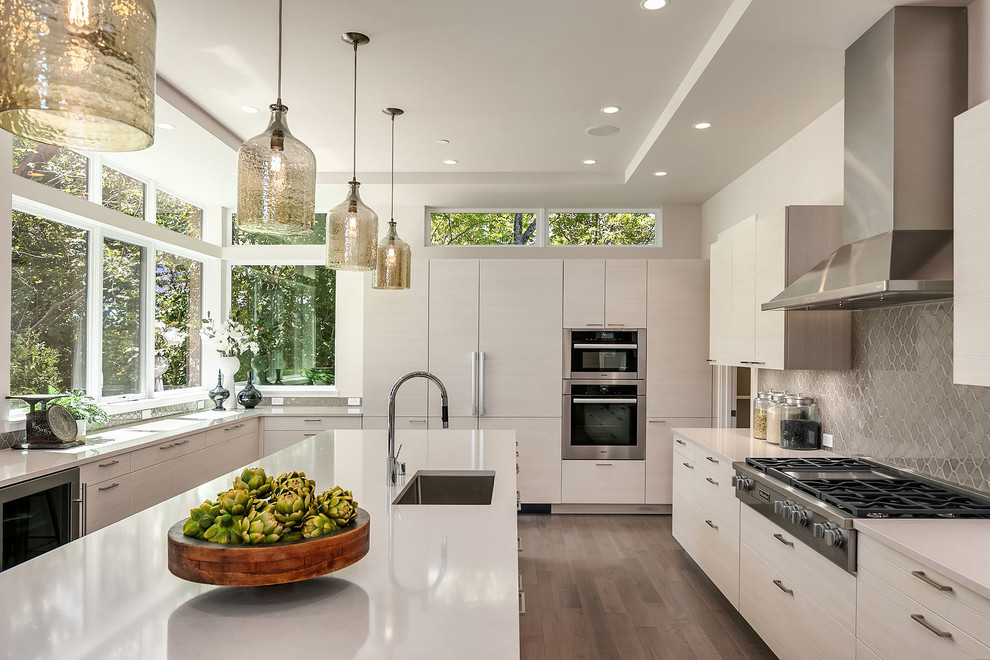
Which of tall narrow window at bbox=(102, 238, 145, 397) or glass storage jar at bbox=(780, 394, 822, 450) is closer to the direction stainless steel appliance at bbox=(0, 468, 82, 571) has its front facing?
the glass storage jar

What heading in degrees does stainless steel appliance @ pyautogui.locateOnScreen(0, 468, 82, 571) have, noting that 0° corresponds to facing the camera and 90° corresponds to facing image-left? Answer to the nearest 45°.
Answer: approximately 315°

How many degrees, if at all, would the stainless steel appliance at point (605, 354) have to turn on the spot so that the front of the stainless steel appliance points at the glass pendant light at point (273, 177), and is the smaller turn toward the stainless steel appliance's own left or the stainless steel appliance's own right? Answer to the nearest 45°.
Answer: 0° — it already faces it

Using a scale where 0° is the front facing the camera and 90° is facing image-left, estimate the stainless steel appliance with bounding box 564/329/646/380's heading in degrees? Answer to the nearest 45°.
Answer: approximately 0°

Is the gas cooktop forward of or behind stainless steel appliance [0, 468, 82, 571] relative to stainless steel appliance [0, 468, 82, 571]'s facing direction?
forward

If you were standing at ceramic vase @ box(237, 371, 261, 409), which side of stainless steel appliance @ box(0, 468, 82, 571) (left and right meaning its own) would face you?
left

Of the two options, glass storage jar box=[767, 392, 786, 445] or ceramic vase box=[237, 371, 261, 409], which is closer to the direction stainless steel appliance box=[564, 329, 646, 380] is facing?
the glass storage jar

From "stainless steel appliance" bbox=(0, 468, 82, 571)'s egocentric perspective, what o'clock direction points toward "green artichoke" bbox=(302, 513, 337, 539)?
The green artichoke is roughly at 1 o'clock from the stainless steel appliance.

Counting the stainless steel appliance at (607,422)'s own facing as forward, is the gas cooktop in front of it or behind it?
in front

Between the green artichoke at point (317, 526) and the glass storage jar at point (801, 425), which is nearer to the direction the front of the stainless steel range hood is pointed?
the green artichoke

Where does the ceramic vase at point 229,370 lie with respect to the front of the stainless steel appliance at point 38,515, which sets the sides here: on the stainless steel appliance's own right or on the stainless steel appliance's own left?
on the stainless steel appliance's own left

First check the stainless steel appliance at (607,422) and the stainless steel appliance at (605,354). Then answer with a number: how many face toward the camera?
2

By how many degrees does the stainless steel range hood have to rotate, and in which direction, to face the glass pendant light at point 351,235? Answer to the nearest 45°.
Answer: approximately 45° to its right

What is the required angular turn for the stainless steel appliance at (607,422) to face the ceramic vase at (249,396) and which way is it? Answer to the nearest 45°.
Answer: approximately 90° to its right
